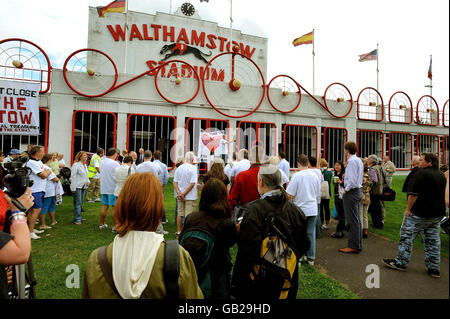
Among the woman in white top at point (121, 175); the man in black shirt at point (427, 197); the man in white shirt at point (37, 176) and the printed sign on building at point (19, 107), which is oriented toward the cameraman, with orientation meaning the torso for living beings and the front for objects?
the printed sign on building

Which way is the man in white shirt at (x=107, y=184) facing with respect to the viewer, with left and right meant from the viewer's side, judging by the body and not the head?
facing away from the viewer and to the right of the viewer

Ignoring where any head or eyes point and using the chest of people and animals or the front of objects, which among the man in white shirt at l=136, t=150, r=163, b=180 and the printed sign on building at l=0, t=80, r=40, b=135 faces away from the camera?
the man in white shirt

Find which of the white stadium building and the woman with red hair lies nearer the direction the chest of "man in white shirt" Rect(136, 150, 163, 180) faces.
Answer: the white stadium building

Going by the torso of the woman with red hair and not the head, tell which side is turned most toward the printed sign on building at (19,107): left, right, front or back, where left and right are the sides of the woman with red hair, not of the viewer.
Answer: front

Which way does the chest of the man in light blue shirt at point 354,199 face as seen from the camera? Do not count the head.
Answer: to the viewer's left

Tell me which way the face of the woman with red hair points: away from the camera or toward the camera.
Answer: away from the camera

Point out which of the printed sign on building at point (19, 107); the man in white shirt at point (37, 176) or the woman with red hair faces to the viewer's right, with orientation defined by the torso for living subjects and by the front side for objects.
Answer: the man in white shirt

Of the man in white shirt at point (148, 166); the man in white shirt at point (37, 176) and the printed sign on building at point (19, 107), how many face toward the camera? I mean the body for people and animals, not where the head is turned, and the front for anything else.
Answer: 1

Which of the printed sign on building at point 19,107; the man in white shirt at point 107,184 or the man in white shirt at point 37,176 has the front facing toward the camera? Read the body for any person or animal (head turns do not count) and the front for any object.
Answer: the printed sign on building

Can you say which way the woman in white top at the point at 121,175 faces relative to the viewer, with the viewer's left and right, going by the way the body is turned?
facing away from the viewer and to the right of the viewer

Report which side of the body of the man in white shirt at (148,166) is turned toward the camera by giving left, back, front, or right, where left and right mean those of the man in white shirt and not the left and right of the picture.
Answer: back

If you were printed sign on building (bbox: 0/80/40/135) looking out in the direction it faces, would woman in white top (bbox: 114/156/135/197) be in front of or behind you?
in front

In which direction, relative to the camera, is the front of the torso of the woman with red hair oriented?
away from the camera

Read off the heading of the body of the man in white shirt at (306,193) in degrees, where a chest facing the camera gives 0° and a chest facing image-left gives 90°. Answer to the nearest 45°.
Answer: approximately 135°
